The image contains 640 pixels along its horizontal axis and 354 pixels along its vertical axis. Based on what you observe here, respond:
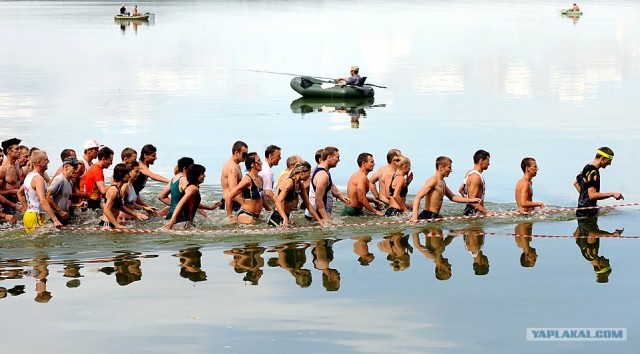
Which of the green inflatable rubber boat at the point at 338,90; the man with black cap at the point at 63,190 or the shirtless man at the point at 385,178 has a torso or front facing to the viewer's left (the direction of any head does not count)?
the green inflatable rubber boat

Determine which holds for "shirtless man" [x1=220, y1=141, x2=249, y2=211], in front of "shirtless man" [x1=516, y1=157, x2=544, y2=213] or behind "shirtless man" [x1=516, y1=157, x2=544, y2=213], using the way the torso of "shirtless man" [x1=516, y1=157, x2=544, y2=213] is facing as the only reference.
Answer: behind
